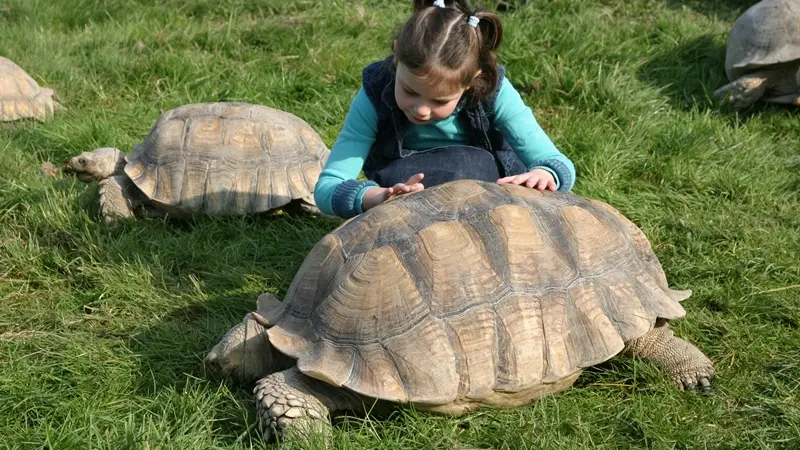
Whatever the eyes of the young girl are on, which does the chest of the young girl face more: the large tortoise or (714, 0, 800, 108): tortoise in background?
the large tortoise

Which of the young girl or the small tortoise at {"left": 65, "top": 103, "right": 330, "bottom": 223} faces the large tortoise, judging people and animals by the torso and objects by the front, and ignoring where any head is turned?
the young girl

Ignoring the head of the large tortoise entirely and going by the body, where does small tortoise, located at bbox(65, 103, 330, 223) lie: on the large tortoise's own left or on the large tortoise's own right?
on the large tortoise's own right

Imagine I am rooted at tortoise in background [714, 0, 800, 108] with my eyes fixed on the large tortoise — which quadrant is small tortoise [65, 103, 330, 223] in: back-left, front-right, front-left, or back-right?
front-right

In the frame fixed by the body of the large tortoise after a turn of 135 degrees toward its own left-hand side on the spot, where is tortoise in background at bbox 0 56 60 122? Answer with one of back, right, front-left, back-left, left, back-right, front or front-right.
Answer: back-left

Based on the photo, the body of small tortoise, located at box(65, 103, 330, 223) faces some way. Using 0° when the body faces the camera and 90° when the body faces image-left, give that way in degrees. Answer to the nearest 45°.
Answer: approximately 90°

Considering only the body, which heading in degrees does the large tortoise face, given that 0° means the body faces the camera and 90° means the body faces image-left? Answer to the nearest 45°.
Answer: approximately 45°

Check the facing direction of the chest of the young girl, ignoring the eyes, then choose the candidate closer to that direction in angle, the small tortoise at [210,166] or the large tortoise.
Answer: the large tortoise

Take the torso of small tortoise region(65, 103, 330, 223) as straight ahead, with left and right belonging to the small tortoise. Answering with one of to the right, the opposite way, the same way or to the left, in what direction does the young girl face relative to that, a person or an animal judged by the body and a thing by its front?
to the left

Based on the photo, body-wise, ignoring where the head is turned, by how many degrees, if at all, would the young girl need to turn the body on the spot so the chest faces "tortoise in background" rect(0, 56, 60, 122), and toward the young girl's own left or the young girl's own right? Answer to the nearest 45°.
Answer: approximately 135° to the young girl's own right

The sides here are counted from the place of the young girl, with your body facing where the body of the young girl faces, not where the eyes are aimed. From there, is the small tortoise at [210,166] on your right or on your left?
on your right

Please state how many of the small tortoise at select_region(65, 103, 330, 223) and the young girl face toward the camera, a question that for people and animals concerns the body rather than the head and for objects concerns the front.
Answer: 1

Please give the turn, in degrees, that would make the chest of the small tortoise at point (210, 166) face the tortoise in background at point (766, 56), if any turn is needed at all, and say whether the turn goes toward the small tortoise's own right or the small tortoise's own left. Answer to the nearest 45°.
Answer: approximately 180°

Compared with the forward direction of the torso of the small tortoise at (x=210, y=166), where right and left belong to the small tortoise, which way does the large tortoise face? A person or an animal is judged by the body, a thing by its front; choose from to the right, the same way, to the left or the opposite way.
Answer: the same way

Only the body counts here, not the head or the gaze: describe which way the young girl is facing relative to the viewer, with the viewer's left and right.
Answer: facing the viewer

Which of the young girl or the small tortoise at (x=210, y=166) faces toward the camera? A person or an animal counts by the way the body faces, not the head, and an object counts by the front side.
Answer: the young girl

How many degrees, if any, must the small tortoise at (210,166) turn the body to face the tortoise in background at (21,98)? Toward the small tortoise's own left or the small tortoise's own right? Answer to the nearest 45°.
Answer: approximately 45° to the small tortoise's own right
